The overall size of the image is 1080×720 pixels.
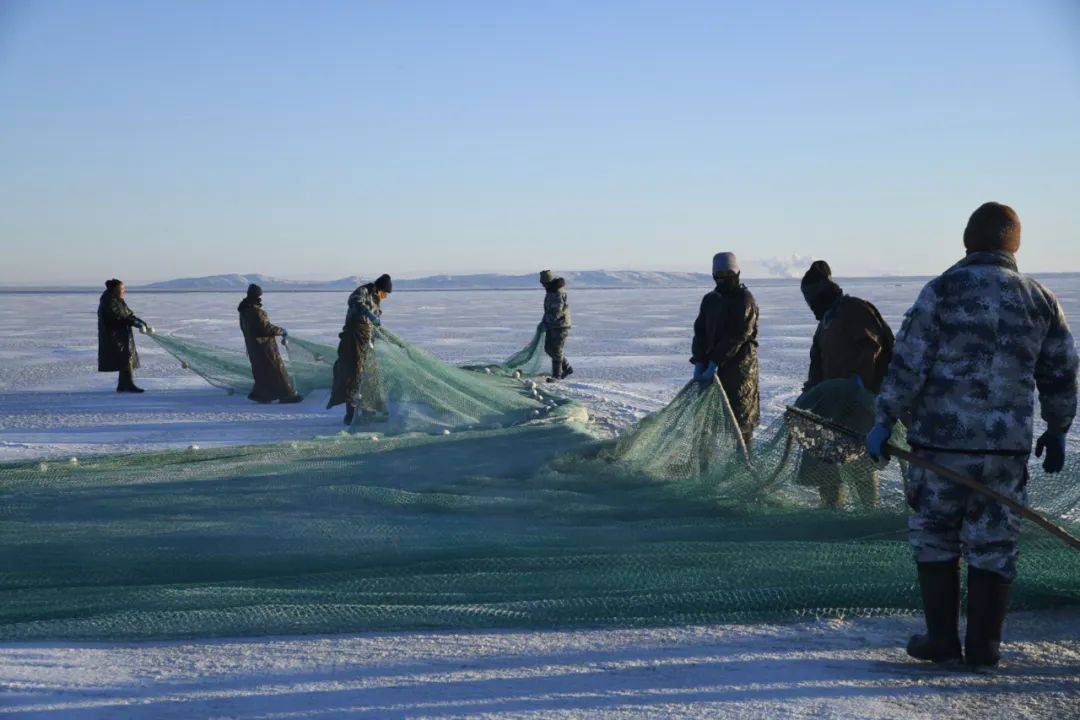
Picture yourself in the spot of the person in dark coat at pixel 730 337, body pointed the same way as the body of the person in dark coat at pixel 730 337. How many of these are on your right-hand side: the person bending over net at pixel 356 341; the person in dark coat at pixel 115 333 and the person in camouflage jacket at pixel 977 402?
2

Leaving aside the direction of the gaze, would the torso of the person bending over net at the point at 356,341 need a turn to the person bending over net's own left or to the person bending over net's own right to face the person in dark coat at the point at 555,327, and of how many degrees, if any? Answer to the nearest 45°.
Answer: approximately 45° to the person bending over net's own left

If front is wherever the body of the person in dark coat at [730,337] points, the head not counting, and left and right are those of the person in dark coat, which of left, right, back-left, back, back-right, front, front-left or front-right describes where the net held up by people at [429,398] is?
right

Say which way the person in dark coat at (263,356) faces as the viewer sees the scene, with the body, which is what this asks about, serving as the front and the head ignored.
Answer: to the viewer's right

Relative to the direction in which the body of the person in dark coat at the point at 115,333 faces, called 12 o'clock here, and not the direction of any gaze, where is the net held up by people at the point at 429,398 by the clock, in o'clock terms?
The net held up by people is roughly at 2 o'clock from the person in dark coat.

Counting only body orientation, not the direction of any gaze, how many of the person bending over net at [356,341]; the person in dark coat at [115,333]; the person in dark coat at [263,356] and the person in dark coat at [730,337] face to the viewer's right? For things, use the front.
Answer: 3

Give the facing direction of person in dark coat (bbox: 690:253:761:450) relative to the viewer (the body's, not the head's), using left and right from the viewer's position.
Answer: facing the viewer and to the left of the viewer

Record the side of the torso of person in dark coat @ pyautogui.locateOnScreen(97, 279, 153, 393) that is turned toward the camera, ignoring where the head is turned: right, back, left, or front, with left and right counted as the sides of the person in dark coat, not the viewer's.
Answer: right

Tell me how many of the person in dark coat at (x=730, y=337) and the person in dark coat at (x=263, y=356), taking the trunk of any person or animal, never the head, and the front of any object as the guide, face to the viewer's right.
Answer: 1

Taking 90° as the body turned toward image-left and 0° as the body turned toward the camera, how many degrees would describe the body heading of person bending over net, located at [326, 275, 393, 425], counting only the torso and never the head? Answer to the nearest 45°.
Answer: approximately 270°

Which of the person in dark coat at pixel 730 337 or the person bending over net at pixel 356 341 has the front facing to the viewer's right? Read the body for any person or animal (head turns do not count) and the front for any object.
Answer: the person bending over net
